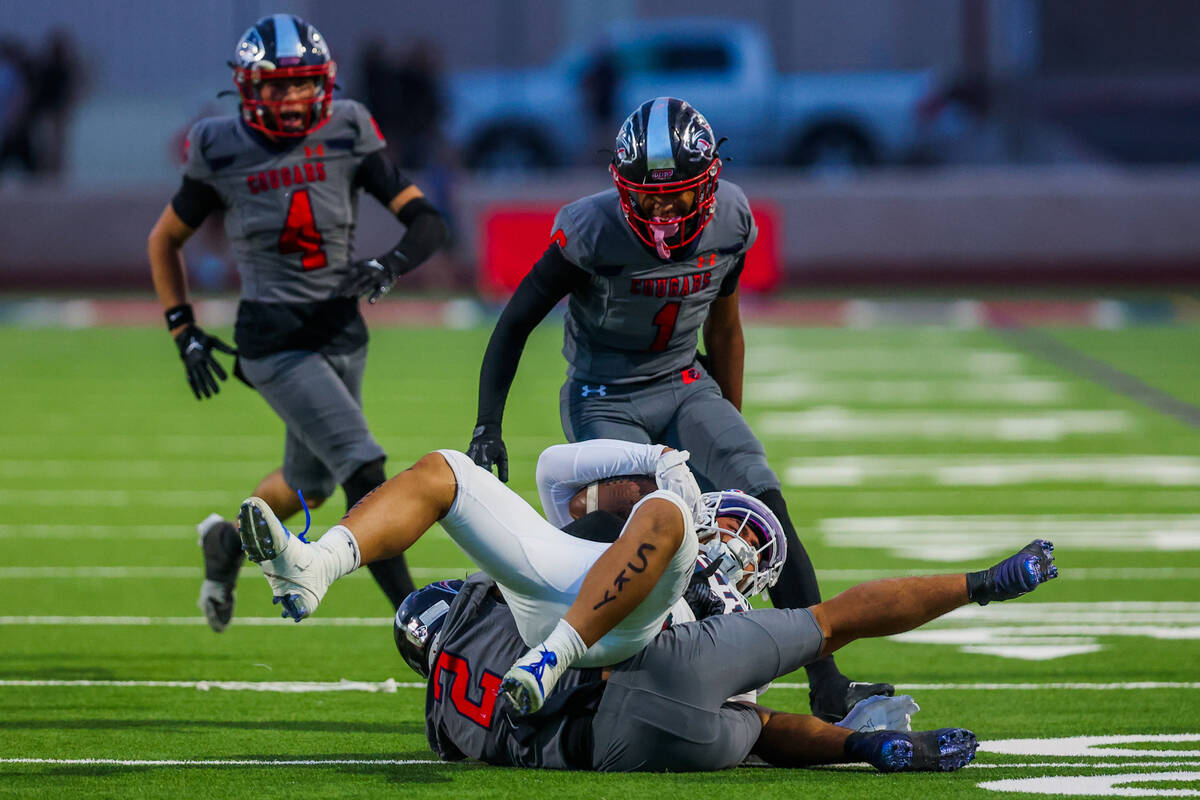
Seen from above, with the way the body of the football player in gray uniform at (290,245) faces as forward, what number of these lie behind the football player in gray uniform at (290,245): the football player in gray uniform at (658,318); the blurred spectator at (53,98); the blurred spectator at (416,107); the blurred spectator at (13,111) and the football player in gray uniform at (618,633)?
3

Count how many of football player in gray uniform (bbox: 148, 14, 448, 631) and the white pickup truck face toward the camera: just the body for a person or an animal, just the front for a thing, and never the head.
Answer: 1

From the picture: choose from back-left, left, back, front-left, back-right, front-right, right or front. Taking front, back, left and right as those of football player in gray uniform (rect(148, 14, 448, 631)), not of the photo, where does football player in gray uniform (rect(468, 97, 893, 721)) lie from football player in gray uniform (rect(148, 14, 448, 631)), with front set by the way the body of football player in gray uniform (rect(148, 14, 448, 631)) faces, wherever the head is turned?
front-left

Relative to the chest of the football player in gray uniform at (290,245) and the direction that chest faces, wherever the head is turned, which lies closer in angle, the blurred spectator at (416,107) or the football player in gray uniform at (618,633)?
the football player in gray uniform

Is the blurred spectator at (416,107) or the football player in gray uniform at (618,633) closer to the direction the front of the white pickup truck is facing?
the blurred spectator

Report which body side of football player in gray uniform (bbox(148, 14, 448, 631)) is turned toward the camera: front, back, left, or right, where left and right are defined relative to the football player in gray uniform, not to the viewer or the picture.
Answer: front

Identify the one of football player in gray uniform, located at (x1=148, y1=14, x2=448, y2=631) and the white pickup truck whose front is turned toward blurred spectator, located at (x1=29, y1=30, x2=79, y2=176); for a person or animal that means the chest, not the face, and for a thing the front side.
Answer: the white pickup truck

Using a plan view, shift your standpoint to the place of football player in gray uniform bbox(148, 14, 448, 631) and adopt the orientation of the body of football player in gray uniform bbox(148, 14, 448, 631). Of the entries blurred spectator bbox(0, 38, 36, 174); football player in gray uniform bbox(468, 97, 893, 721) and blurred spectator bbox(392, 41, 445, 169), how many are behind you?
2

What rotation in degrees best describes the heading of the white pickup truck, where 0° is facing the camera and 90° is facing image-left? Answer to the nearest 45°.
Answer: approximately 90°

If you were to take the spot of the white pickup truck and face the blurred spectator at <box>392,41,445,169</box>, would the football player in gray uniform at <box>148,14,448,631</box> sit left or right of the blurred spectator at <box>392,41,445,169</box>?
left

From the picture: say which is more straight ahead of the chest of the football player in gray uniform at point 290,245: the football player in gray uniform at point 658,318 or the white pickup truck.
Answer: the football player in gray uniform

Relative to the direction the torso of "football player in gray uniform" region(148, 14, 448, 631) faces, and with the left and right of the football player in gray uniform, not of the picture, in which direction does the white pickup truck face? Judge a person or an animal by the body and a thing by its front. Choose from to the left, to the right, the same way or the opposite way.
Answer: to the right
